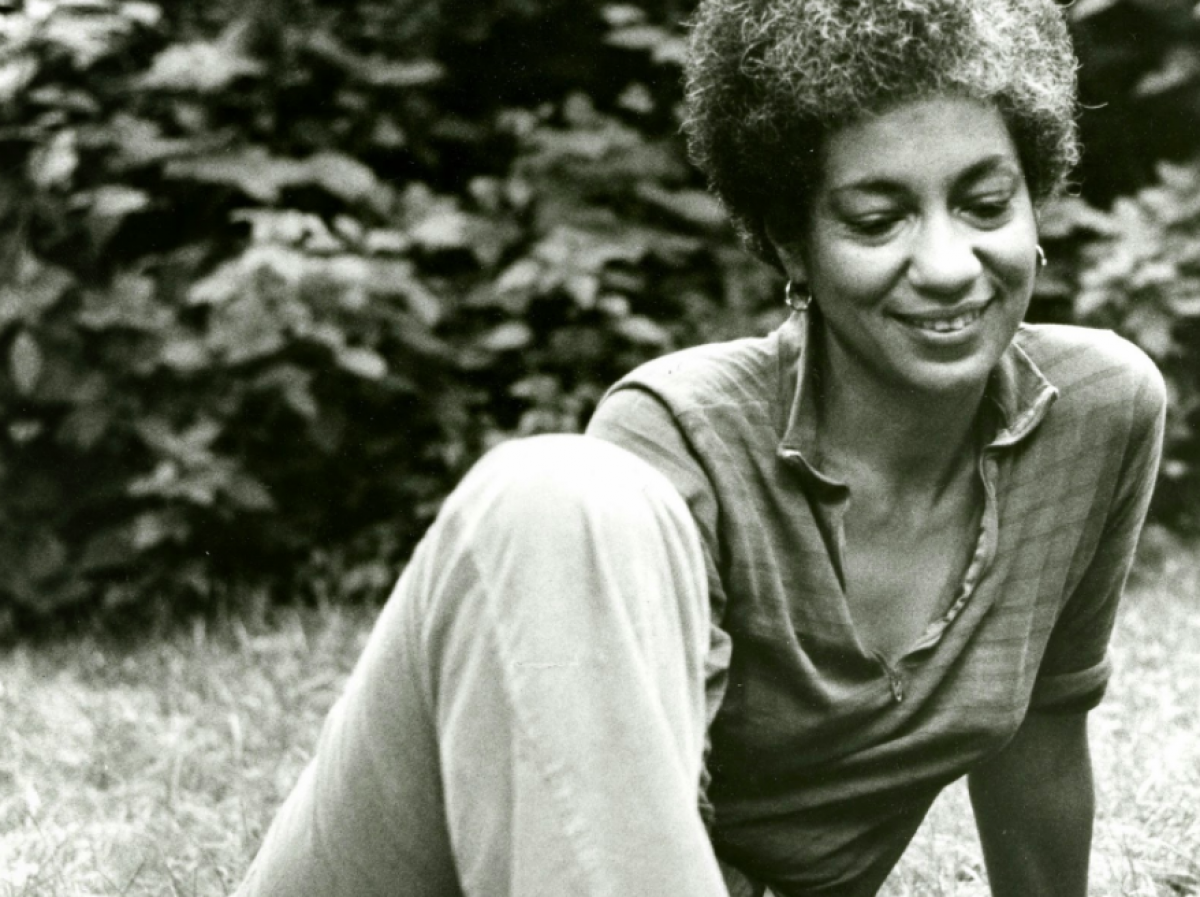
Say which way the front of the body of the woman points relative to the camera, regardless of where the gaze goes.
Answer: toward the camera

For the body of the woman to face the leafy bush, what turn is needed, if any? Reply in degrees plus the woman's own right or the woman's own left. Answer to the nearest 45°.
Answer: approximately 135° to the woman's own right
